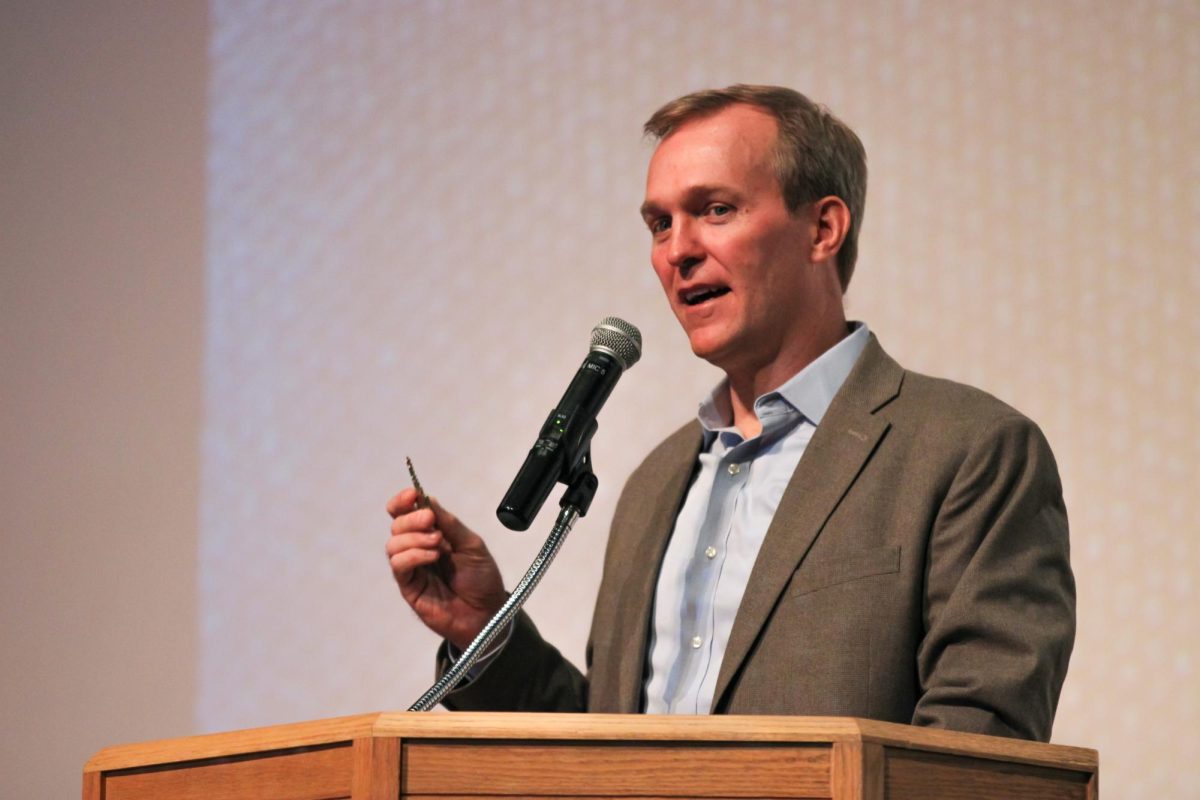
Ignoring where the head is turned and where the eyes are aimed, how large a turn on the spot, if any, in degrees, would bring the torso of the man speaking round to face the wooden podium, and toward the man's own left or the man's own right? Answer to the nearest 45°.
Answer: approximately 45° to the man's own left
